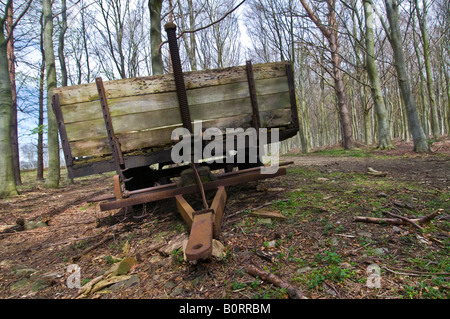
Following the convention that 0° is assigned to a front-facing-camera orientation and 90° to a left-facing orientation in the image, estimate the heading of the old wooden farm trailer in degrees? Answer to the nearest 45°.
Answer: approximately 0°

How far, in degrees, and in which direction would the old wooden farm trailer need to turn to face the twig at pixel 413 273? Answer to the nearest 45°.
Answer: approximately 45° to its left

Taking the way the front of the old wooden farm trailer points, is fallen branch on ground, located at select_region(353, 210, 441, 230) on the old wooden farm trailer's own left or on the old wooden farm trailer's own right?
on the old wooden farm trailer's own left
